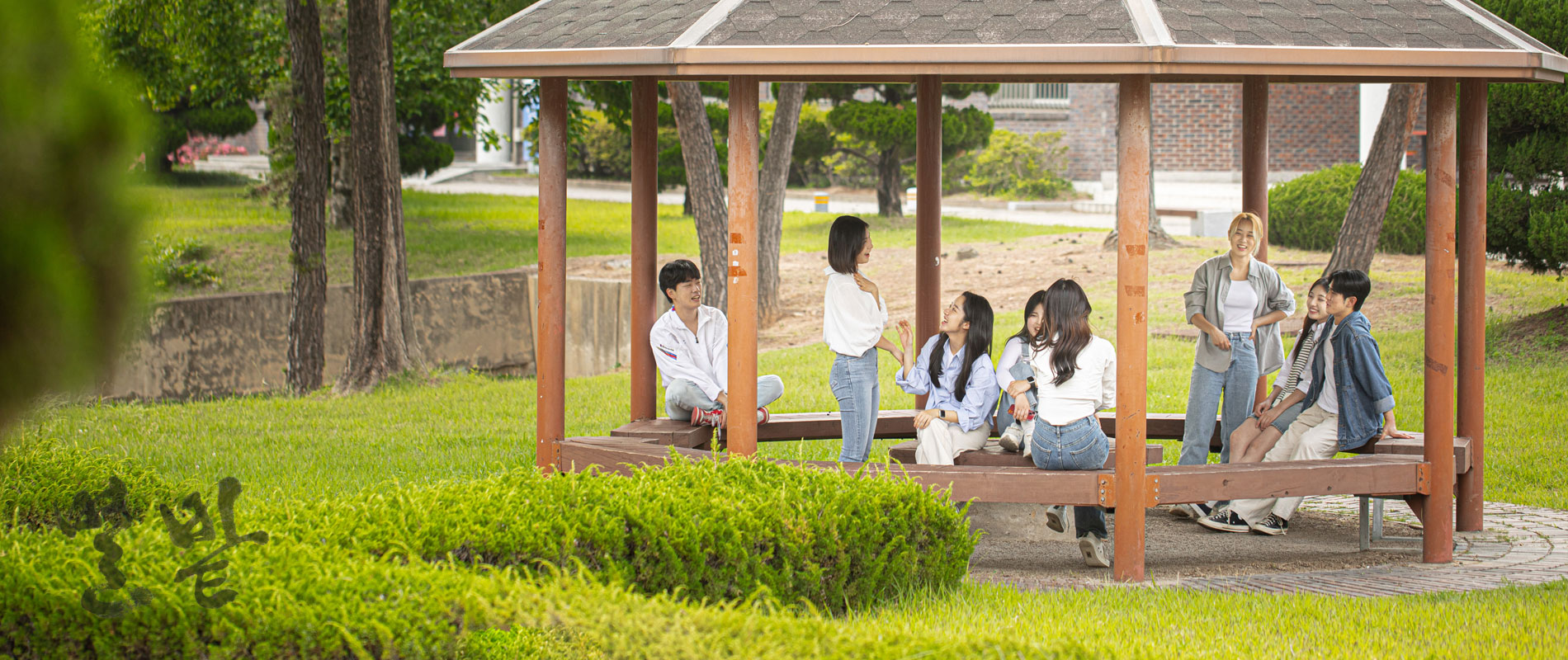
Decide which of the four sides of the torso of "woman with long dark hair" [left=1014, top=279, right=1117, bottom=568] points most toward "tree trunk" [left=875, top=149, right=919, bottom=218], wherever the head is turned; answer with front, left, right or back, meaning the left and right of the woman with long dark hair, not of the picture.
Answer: front

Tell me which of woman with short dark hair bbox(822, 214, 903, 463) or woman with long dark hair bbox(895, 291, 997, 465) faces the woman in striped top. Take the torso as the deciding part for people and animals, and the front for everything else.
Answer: woman with short dark hair bbox(822, 214, 903, 463)

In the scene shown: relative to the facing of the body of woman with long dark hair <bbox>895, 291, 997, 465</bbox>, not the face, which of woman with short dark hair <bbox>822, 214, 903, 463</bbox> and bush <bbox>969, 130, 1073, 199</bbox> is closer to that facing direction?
the woman with short dark hair

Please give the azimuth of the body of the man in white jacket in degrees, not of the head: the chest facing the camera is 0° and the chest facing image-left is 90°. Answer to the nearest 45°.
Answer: approximately 315°

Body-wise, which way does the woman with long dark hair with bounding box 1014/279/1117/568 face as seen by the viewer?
away from the camera

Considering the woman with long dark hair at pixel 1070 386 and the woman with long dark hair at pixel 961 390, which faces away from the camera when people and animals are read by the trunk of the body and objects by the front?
the woman with long dark hair at pixel 1070 386

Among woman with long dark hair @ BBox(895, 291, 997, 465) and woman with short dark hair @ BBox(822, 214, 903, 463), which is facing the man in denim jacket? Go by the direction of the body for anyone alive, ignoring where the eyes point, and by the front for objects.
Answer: woman with short dark hair @ BBox(822, 214, 903, 463)

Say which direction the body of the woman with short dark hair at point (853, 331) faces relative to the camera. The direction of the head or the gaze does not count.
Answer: to the viewer's right

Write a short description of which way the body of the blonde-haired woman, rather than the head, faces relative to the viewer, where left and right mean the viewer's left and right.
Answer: facing the viewer

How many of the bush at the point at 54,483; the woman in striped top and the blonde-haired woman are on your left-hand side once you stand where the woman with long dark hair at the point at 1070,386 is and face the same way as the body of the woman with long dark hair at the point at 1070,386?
1

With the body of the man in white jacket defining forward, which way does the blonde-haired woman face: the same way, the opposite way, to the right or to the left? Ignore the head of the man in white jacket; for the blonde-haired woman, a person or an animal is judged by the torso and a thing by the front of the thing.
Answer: the same way

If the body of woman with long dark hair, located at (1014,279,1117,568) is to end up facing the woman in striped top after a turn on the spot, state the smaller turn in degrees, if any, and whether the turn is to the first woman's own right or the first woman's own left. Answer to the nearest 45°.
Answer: approximately 45° to the first woman's own right

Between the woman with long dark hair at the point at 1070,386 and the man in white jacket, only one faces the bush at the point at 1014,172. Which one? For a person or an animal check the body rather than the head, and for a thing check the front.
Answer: the woman with long dark hair

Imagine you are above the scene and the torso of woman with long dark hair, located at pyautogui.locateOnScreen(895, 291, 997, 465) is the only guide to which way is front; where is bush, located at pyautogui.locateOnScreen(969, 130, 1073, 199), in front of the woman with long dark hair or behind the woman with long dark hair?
behind

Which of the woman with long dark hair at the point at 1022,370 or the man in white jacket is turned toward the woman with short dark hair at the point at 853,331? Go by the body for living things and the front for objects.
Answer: the man in white jacket

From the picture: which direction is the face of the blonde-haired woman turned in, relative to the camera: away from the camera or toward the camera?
toward the camera

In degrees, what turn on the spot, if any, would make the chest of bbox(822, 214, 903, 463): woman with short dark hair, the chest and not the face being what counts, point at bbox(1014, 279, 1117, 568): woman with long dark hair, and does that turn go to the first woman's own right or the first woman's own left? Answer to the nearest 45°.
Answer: approximately 45° to the first woman's own right

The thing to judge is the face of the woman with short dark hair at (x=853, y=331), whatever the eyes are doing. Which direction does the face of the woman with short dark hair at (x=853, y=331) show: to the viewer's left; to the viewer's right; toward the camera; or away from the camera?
to the viewer's right

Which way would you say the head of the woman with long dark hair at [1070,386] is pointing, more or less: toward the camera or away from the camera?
away from the camera
